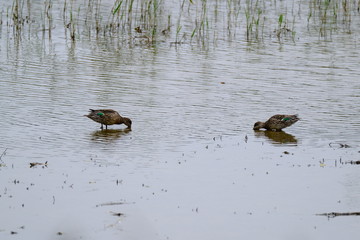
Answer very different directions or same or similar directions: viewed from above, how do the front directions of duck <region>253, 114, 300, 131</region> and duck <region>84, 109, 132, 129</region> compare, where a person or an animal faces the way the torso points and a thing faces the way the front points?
very different directions

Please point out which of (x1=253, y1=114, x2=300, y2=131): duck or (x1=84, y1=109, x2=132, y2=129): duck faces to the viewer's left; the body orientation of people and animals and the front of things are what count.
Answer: (x1=253, y1=114, x2=300, y2=131): duck

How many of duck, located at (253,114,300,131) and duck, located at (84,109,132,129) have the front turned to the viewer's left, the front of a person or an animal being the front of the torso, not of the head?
1

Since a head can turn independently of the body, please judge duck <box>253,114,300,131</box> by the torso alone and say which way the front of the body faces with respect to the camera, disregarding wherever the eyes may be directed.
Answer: to the viewer's left

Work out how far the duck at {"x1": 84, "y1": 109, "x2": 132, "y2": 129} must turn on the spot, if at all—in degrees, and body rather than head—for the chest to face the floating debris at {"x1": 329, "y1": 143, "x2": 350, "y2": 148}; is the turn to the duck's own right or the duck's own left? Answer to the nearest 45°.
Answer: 0° — it already faces it

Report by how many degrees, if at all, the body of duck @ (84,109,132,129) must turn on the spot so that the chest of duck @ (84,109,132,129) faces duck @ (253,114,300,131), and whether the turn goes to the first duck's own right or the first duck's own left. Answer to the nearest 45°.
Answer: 0° — it already faces it

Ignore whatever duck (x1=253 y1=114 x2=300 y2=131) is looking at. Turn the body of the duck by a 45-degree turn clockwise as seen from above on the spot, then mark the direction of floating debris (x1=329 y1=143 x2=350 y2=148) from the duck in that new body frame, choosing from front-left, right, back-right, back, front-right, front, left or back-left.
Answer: back

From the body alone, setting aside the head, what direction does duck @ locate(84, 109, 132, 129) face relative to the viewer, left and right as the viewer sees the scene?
facing to the right of the viewer
